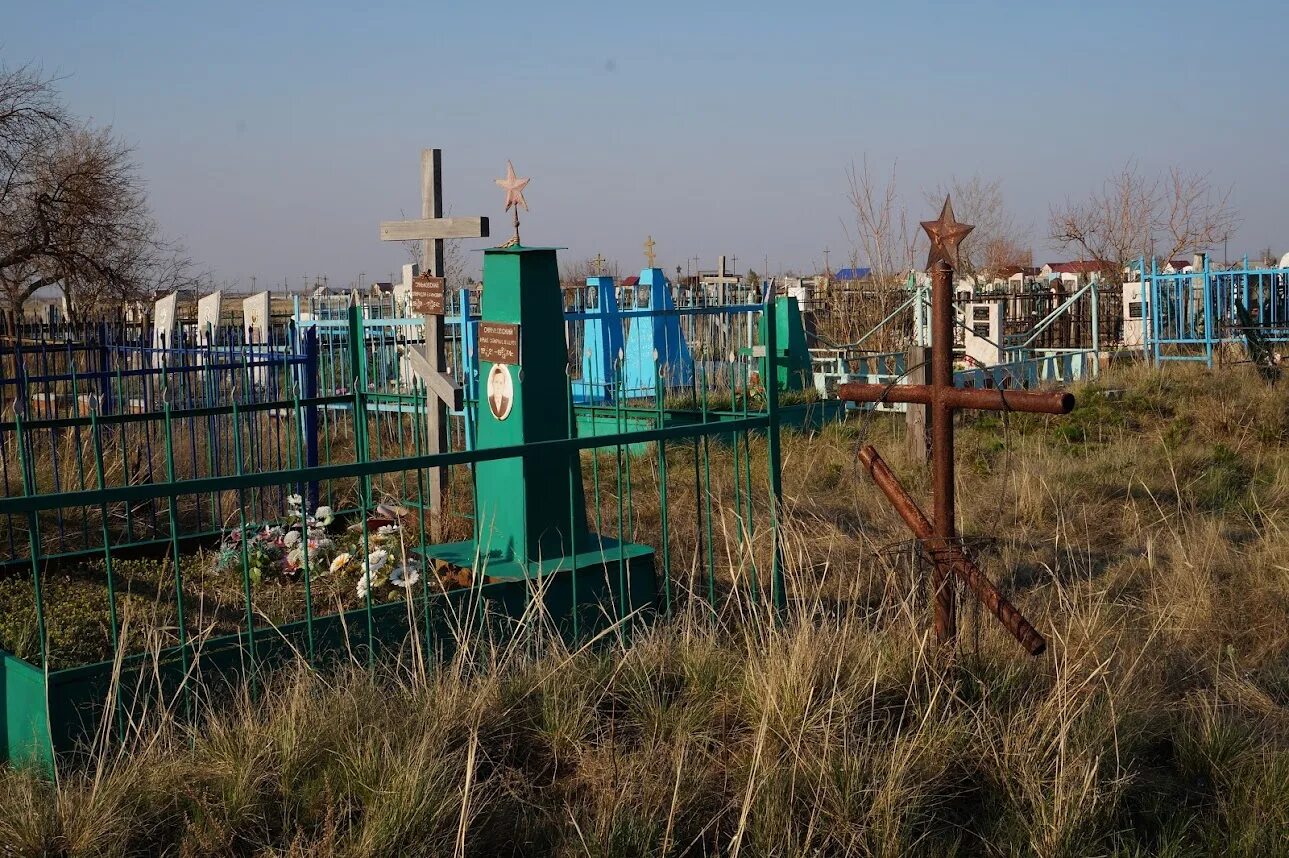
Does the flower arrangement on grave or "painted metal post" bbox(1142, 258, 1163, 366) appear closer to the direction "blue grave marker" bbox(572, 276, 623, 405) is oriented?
the flower arrangement on grave

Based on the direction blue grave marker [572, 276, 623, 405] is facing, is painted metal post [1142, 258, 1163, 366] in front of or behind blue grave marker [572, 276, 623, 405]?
behind

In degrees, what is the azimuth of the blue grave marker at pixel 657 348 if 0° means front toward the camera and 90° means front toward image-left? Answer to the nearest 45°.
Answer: approximately 45°

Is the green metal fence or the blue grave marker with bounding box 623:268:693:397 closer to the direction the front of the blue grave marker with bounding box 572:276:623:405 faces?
the green metal fence

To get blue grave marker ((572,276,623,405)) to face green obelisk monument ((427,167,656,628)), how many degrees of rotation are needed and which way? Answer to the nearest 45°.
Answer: approximately 45° to its left

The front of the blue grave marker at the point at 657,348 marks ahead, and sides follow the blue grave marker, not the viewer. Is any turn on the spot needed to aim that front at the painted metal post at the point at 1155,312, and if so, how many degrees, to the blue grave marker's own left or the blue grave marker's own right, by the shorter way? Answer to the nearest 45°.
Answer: approximately 135° to the blue grave marker's own left

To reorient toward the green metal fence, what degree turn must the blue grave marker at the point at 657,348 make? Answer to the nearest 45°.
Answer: approximately 45° to its left

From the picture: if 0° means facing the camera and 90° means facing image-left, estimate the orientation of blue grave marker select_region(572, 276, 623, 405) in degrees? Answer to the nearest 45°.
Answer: approximately 45°

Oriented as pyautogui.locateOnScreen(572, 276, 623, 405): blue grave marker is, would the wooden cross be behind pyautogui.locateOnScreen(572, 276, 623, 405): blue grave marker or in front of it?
in front
